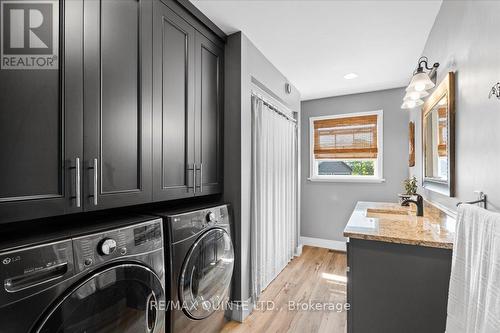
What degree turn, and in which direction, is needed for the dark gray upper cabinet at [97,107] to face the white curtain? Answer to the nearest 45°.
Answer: approximately 90° to its left

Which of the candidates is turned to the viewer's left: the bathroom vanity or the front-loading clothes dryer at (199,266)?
the bathroom vanity

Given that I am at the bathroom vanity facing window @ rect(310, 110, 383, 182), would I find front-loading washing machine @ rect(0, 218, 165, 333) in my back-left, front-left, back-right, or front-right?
back-left

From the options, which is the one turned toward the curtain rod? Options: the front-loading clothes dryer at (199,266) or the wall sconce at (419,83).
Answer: the wall sconce

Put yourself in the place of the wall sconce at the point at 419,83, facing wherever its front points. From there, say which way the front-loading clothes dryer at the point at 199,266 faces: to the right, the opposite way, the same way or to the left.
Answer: the opposite way

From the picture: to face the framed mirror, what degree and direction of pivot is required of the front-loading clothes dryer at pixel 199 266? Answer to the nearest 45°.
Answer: approximately 45° to its left

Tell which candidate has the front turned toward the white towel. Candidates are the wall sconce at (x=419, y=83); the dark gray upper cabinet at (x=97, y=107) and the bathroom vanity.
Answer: the dark gray upper cabinet

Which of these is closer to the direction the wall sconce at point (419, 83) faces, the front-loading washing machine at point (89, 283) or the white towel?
the front-loading washing machine

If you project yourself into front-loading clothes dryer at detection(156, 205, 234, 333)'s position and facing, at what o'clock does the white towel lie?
The white towel is roughly at 12 o'clock from the front-loading clothes dryer.

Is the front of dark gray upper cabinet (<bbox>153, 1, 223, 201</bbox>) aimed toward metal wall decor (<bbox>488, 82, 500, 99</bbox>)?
yes

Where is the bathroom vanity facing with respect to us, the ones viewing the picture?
facing to the left of the viewer

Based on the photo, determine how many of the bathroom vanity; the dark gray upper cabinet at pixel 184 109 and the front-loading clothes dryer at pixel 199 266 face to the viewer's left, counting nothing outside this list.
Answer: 1

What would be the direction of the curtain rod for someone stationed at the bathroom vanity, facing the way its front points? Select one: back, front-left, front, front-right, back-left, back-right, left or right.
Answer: front-right

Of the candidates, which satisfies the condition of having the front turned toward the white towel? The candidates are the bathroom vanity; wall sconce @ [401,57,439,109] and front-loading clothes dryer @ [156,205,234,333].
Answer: the front-loading clothes dryer

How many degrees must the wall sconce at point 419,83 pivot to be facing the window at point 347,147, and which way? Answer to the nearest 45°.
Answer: approximately 45° to its right
